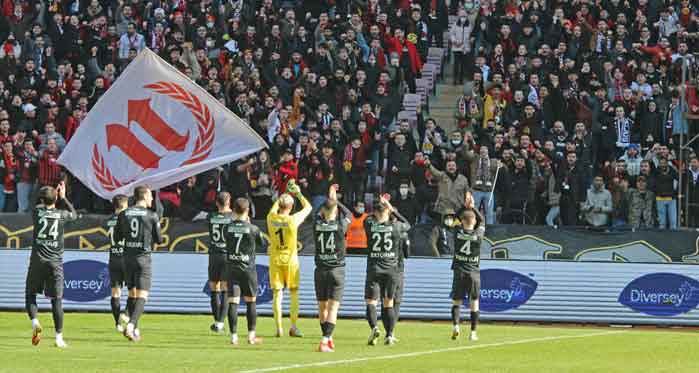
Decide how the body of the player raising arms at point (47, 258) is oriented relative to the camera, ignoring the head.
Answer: away from the camera

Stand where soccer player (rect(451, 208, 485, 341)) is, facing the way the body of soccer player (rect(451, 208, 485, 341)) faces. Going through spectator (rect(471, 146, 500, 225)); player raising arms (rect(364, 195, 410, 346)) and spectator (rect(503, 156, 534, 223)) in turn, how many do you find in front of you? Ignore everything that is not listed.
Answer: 2

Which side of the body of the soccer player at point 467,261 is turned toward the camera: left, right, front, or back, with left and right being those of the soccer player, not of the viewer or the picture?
back

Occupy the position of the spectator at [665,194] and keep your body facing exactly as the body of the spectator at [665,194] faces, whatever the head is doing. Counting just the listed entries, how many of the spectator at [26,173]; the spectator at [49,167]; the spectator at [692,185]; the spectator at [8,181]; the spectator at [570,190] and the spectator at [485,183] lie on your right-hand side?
5

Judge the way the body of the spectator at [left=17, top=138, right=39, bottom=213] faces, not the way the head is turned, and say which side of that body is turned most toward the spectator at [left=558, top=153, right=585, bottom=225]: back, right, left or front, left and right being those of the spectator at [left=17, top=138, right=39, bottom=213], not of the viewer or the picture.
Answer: left

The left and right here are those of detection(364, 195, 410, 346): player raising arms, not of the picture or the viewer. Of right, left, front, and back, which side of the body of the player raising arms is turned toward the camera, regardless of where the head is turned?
back

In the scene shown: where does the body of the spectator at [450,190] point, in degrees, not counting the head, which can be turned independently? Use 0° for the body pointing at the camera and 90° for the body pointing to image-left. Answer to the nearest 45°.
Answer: approximately 0°

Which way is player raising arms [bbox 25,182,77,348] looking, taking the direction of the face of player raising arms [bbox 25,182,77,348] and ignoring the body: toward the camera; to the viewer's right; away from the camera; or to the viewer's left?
away from the camera

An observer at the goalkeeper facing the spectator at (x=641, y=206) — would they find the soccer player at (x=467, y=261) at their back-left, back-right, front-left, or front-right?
front-right

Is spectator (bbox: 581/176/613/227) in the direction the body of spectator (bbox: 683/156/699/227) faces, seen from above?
no

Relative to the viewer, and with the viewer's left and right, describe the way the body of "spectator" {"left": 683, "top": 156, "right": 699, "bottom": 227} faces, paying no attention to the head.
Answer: facing the viewer

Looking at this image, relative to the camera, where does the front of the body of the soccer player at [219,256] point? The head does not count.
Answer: away from the camera

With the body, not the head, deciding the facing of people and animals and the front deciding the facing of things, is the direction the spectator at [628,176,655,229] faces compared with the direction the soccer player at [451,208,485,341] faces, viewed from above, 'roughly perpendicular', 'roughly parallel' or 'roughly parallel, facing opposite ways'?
roughly parallel, facing opposite ways

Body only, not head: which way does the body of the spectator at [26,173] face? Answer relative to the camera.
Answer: toward the camera

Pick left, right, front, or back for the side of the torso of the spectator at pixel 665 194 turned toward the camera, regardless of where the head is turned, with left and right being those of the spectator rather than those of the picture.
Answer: front

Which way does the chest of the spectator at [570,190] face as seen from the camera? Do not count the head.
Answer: toward the camera

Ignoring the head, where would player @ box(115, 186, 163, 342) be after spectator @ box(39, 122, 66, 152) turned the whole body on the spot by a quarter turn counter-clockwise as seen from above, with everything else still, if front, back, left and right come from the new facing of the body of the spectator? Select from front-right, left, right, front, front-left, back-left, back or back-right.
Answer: right

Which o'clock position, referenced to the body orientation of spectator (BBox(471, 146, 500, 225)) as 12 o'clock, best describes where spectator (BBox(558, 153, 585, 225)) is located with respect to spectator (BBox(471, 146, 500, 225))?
spectator (BBox(558, 153, 585, 225)) is roughly at 9 o'clock from spectator (BBox(471, 146, 500, 225)).

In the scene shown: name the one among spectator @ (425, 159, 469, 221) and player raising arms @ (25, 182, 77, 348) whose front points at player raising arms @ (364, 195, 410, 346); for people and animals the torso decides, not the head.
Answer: the spectator

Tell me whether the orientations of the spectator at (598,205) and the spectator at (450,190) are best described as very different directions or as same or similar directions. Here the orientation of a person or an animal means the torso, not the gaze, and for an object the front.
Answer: same or similar directions
